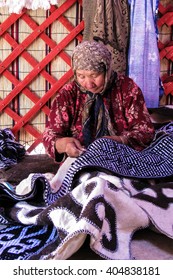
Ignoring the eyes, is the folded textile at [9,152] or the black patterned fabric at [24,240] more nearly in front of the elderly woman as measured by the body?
the black patterned fabric

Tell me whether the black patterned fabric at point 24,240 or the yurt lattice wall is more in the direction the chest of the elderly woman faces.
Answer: the black patterned fabric

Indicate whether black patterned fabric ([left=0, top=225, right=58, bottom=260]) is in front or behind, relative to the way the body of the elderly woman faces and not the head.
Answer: in front

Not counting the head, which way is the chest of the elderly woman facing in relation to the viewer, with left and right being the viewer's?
facing the viewer
